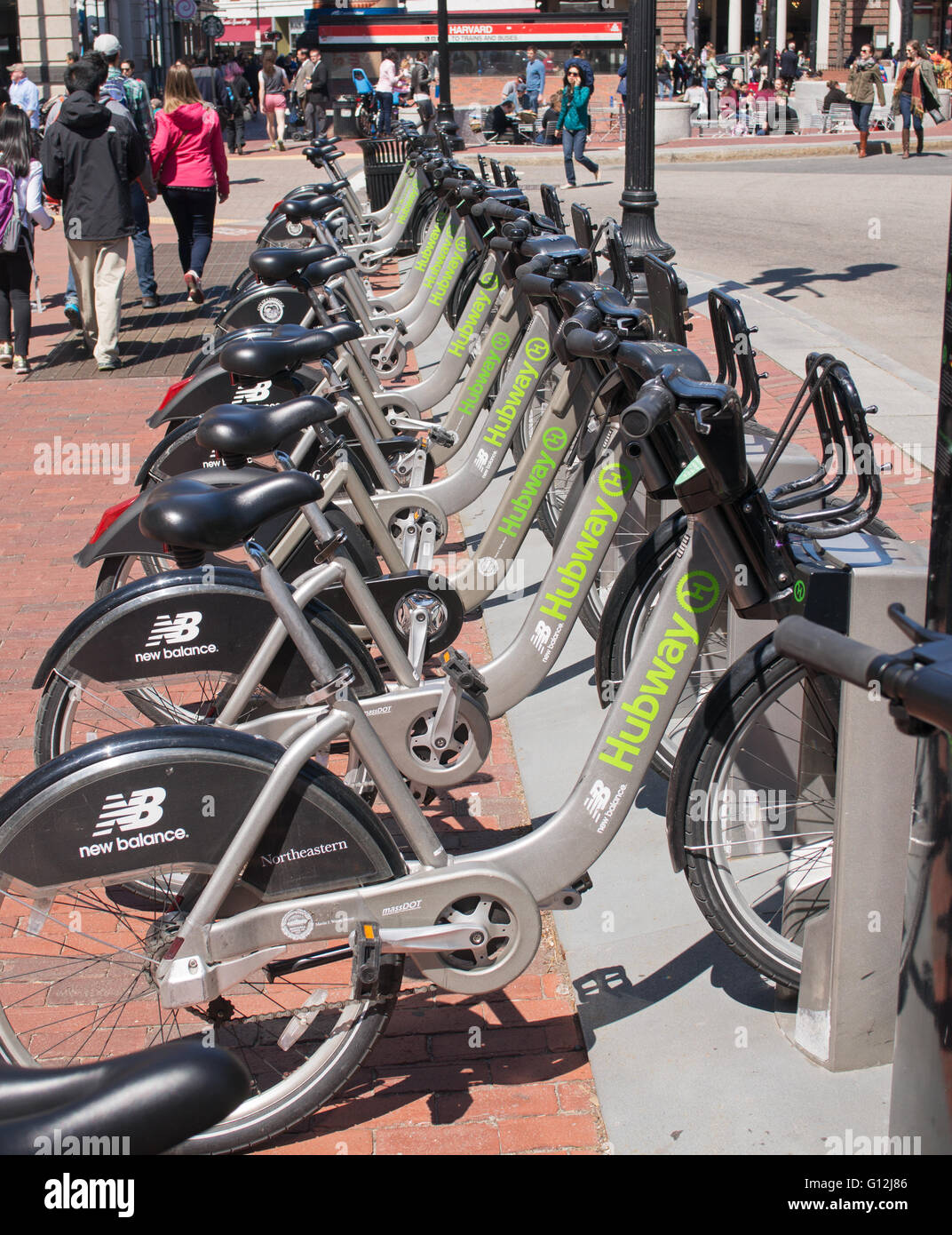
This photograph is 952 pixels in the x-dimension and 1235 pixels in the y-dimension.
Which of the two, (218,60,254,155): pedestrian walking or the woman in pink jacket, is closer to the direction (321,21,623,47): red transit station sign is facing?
the woman in pink jacket

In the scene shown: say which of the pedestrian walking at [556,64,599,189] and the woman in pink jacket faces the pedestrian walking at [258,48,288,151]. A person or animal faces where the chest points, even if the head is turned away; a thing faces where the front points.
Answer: the woman in pink jacket

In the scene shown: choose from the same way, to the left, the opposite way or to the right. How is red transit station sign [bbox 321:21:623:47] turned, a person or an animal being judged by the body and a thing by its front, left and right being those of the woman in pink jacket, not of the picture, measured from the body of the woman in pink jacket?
the opposite way

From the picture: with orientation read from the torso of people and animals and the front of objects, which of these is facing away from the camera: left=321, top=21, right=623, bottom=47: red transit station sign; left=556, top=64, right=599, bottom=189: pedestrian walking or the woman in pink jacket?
the woman in pink jacket

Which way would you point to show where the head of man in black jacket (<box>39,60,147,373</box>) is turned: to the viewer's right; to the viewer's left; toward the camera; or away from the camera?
away from the camera

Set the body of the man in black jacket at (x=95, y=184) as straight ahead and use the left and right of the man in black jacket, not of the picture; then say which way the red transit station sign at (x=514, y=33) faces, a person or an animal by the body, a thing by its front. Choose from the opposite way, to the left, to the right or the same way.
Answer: the opposite way

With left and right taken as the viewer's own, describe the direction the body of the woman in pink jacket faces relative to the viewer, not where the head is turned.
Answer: facing away from the viewer

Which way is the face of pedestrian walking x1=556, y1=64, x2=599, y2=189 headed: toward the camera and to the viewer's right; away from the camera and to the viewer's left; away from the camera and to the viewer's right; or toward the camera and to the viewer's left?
toward the camera and to the viewer's left

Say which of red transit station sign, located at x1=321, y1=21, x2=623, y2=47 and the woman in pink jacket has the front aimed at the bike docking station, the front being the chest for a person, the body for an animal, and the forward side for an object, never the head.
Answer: the red transit station sign

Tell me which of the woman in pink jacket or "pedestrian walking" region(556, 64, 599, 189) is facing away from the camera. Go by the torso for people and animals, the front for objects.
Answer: the woman in pink jacket

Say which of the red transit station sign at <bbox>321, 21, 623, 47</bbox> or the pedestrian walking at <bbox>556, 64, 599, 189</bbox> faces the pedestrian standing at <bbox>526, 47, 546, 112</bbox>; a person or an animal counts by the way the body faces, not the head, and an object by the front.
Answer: the red transit station sign

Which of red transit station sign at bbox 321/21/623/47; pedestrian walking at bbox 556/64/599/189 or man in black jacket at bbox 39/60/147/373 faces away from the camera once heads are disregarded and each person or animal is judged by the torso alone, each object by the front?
the man in black jacket
